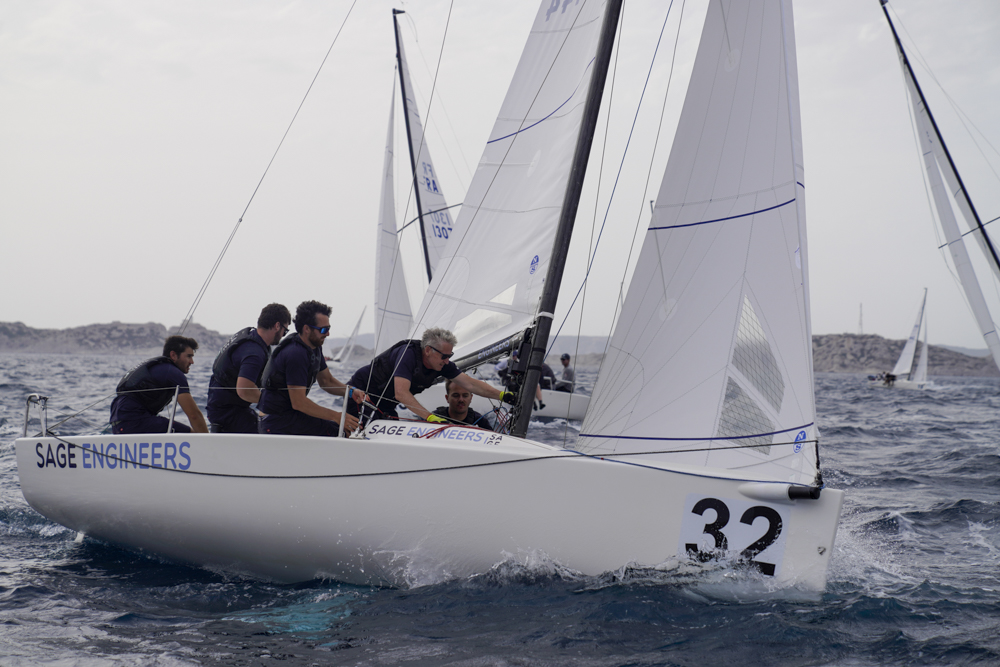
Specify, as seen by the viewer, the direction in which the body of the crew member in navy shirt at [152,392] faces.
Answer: to the viewer's right

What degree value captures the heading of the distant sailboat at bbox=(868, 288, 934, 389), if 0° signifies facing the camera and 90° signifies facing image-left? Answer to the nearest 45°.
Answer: approximately 270°

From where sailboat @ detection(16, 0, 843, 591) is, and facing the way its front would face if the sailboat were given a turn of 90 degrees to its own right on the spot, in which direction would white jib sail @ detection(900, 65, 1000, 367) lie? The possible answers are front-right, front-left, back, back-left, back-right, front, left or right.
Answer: back-left

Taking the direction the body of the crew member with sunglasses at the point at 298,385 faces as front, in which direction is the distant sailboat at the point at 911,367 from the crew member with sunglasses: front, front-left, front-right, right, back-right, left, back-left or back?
front-left

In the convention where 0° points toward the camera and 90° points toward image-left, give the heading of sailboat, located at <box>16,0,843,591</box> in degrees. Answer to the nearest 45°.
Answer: approximately 270°

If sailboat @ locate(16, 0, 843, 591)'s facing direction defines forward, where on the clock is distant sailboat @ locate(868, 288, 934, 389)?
The distant sailboat is roughly at 10 o'clock from the sailboat.

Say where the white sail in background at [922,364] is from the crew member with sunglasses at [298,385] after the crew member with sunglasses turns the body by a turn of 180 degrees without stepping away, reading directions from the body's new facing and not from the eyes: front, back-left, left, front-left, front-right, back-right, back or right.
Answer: back-right

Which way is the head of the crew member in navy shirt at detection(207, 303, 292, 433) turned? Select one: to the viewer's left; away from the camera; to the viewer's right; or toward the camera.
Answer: to the viewer's right

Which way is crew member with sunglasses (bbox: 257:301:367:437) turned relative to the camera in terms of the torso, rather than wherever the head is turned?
to the viewer's right
